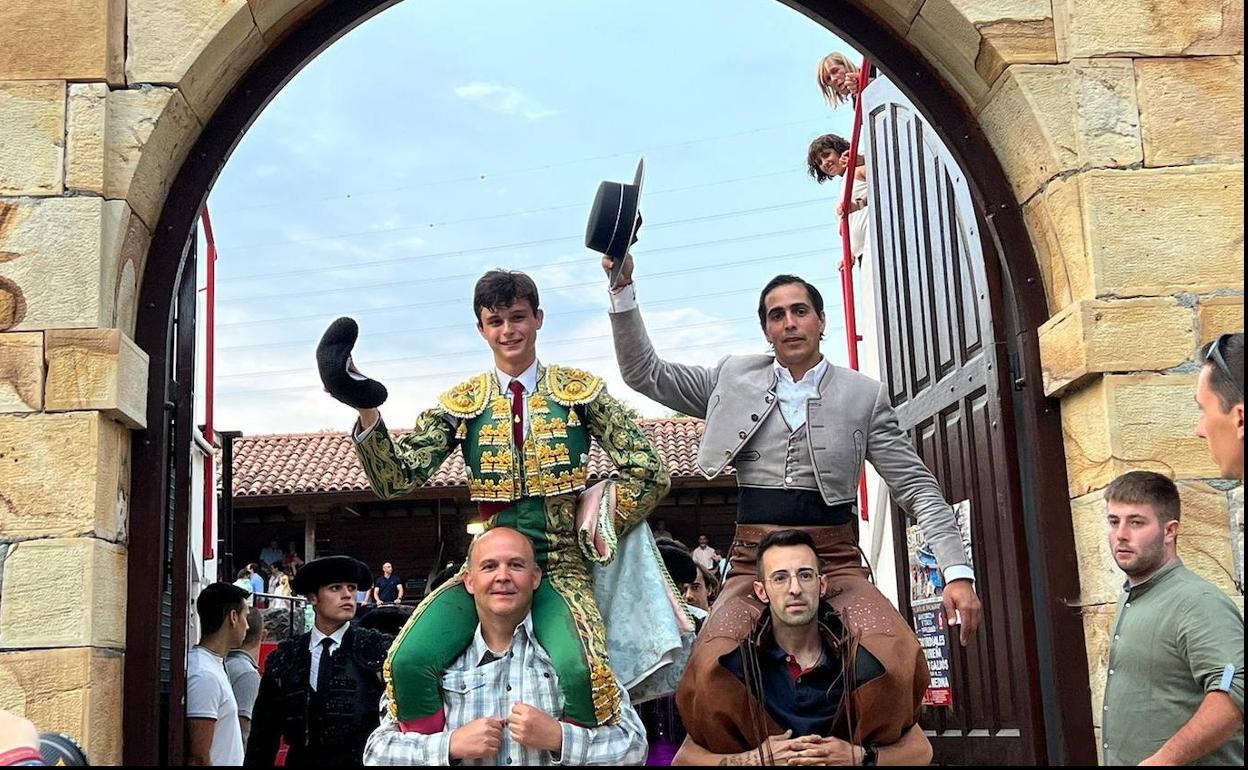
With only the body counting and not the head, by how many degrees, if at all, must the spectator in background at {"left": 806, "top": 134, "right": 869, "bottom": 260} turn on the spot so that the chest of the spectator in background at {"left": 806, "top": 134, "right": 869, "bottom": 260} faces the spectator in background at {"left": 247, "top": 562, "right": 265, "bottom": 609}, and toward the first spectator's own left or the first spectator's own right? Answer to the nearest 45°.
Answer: approximately 90° to the first spectator's own right

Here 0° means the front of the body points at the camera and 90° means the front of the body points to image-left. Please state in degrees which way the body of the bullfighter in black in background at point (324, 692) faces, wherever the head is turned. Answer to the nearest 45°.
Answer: approximately 0°

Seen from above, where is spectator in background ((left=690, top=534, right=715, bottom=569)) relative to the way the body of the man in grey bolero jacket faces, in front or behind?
behind

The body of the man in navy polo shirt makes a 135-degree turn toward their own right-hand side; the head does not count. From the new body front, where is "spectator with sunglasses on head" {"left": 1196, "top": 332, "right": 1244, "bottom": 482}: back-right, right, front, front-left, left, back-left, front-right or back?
back

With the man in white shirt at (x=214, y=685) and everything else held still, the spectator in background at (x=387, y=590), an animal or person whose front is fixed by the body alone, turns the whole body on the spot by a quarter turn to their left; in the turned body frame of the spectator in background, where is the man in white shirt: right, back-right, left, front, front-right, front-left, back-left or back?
right

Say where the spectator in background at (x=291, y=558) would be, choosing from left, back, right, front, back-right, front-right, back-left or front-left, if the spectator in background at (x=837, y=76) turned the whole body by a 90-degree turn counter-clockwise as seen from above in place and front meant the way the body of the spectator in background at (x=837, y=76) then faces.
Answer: back

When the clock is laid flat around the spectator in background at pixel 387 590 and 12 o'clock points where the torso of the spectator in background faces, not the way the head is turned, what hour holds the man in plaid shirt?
The man in plaid shirt is roughly at 12 o'clock from the spectator in background.

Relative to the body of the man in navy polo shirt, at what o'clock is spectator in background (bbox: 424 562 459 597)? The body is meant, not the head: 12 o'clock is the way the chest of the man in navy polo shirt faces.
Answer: The spectator in background is roughly at 4 o'clock from the man in navy polo shirt.

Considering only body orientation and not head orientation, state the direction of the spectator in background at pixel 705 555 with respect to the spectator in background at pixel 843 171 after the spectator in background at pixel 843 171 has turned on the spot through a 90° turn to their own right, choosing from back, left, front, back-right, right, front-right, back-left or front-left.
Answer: front-right

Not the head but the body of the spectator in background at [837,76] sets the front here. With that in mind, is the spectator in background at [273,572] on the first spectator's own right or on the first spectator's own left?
on the first spectator's own right

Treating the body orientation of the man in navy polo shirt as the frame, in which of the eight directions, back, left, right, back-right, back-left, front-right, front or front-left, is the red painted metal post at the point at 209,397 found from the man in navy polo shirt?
back-right

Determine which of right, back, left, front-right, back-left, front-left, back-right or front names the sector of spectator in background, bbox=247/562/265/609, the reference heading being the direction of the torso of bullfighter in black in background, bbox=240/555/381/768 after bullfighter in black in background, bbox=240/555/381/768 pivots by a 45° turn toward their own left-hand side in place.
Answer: back-left

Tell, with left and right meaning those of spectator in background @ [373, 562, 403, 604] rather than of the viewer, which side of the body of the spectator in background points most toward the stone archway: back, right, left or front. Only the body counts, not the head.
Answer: front

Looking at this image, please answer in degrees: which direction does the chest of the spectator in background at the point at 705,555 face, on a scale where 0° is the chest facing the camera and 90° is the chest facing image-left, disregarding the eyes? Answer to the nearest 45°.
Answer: approximately 0°

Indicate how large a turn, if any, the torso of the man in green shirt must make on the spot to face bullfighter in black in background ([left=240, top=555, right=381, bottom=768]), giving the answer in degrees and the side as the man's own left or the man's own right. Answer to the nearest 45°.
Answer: approximately 45° to the man's own right

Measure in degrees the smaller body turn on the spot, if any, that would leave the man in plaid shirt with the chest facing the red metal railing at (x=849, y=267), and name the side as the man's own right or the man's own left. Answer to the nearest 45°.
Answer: approximately 135° to the man's own left
